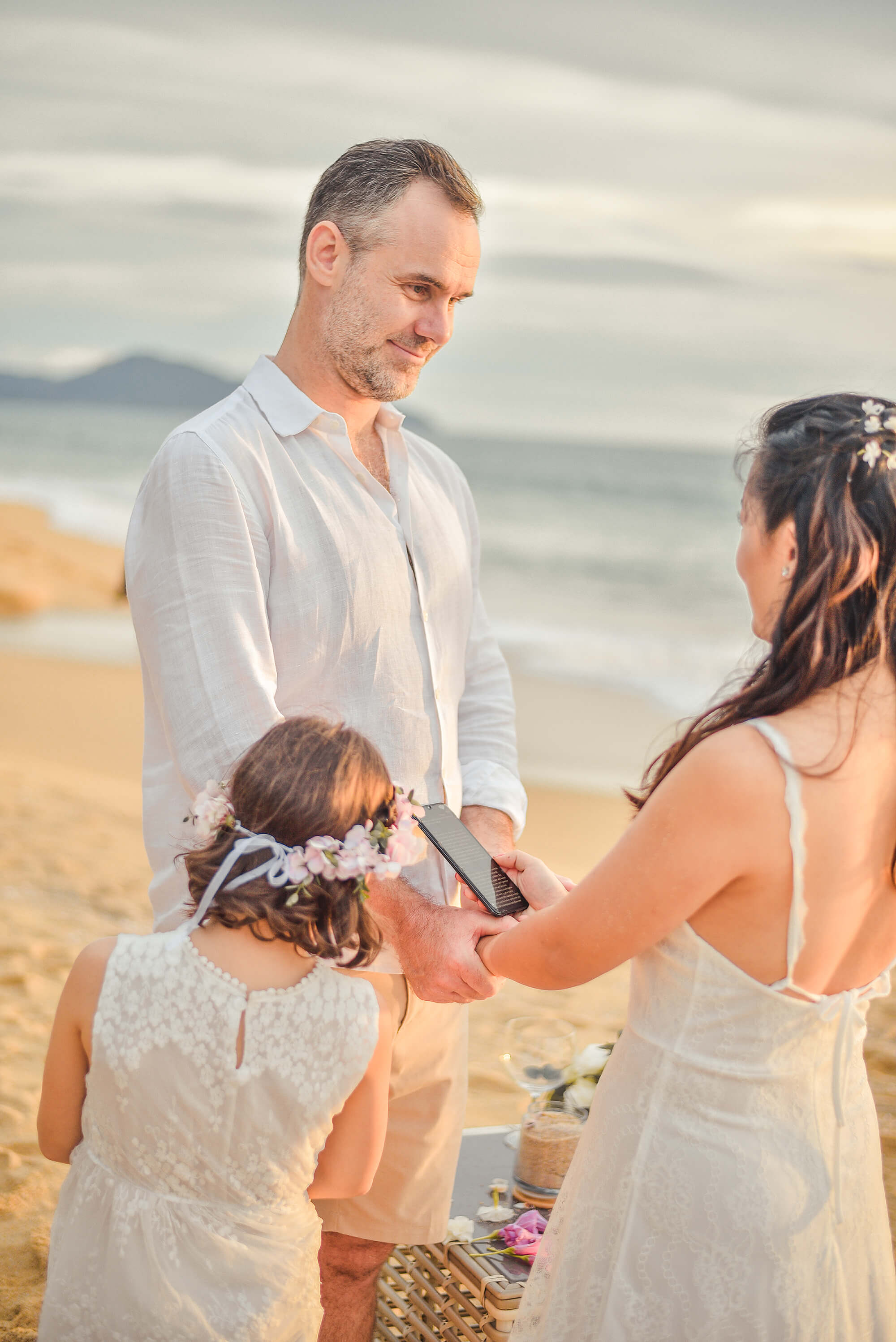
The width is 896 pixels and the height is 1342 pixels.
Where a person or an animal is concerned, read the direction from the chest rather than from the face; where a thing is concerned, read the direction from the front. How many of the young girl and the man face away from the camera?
1

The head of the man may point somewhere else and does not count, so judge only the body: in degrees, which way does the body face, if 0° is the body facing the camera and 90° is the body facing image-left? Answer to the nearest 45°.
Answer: approximately 315°

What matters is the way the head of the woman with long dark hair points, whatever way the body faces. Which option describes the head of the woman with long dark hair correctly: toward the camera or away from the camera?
away from the camera

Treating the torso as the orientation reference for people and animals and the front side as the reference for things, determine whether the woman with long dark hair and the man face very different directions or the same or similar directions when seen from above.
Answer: very different directions

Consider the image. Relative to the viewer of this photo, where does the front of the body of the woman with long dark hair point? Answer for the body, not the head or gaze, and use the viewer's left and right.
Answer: facing away from the viewer and to the left of the viewer

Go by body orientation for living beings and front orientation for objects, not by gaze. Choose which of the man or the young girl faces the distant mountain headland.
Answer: the young girl

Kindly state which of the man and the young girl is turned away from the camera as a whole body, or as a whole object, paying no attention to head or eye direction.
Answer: the young girl

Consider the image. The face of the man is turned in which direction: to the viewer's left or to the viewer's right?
to the viewer's right

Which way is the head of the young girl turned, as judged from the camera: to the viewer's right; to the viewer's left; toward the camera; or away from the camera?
away from the camera

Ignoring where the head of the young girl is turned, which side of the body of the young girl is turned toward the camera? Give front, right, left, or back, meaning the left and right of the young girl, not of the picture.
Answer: back
